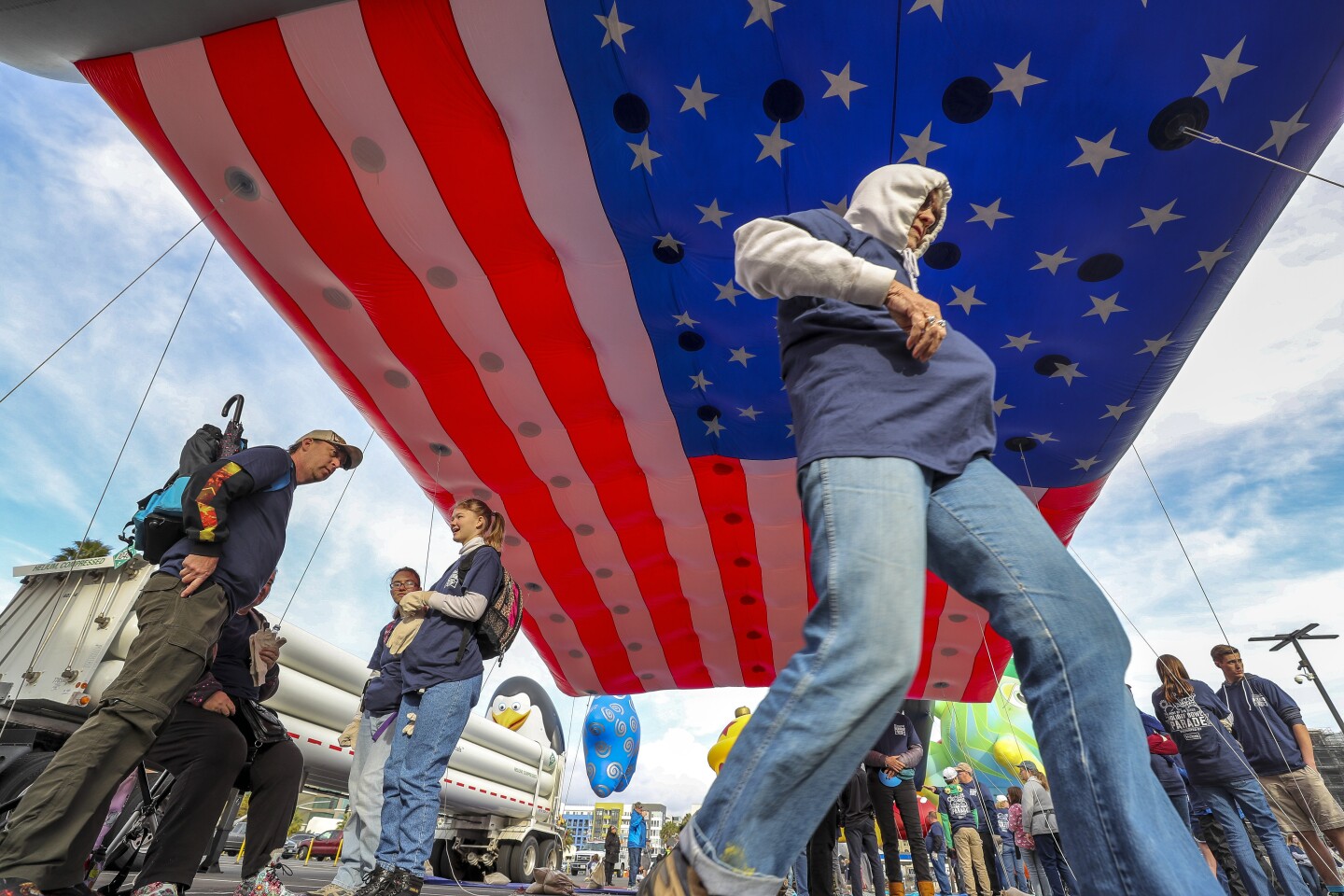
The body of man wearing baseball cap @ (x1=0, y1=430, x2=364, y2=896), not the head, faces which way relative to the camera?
to the viewer's right

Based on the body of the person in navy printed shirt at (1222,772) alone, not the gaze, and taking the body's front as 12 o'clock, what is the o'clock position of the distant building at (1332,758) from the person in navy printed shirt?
The distant building is roughly at 12 o'clock from the person in navy printed shirt.

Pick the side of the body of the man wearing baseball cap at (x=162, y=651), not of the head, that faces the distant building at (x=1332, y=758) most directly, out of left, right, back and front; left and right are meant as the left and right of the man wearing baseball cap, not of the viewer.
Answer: front

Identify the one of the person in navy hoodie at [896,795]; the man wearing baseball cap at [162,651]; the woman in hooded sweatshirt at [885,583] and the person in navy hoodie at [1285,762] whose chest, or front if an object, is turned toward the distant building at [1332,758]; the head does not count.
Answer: the man wearing baseball cap

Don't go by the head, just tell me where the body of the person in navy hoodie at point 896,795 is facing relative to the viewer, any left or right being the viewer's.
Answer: facing the viewer

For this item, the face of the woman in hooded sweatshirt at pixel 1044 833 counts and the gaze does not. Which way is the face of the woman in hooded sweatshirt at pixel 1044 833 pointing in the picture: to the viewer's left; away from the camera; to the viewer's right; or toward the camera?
to the viewer's left

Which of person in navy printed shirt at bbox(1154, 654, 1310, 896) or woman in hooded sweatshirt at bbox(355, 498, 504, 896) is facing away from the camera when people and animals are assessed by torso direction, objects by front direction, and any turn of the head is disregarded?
person in navy printed shirt at bbox(1154, 654, 1310, 896)

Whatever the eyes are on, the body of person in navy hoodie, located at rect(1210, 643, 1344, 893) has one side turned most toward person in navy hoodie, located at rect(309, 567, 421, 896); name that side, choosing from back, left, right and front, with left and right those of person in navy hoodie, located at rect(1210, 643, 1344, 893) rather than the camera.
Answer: front
